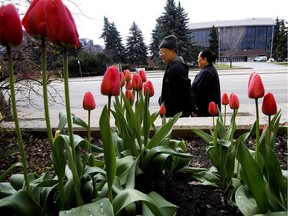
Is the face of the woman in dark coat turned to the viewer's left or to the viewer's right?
to the viewer's left

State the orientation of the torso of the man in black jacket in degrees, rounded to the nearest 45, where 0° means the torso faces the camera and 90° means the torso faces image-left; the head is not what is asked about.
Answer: approximately 90°

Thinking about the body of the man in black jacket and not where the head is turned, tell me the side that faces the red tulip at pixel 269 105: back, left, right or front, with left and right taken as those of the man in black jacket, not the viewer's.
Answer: left

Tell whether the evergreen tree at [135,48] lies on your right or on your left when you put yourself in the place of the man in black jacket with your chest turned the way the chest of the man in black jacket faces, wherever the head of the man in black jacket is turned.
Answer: on your right

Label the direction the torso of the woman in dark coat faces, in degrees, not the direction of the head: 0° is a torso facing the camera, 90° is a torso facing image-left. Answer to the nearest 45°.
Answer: approximately 90°
